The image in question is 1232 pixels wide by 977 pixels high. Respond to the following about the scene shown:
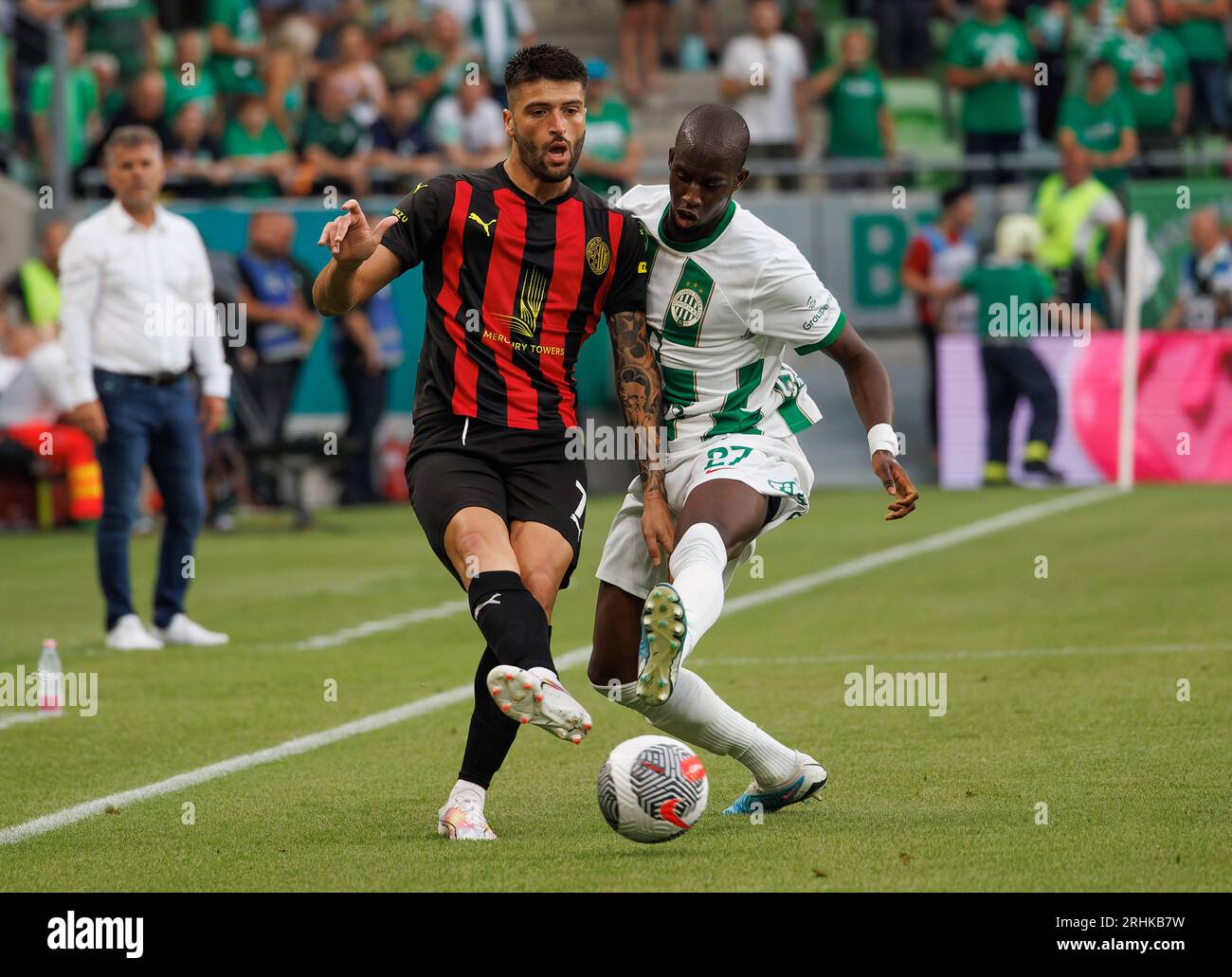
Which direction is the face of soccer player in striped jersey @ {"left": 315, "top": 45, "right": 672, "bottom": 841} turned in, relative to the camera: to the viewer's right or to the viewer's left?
to the viewer's right

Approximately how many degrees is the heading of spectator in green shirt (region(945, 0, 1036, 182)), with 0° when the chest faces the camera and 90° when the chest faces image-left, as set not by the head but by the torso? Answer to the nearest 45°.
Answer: approximately 0°

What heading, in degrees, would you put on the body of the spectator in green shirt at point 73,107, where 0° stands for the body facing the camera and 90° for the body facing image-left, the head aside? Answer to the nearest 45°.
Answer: approximately 0°

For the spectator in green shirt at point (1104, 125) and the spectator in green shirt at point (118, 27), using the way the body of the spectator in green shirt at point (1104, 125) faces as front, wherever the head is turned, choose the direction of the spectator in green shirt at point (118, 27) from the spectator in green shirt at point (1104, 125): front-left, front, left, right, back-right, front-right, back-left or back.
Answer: right

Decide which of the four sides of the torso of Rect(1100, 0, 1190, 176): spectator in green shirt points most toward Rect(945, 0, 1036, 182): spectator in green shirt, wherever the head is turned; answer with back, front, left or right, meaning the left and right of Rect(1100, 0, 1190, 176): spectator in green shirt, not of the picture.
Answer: right

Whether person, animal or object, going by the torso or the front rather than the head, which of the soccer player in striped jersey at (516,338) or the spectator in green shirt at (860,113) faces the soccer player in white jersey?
the spectator in green shirt

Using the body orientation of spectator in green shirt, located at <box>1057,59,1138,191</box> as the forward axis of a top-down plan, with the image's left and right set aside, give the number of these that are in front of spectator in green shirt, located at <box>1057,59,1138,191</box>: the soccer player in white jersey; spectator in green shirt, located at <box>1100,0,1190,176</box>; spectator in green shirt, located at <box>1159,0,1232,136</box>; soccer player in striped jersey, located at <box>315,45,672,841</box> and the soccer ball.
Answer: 3

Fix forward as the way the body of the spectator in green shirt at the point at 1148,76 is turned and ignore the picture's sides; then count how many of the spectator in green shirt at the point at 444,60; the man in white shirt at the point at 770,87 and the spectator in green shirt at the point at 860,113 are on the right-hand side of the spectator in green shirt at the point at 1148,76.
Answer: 3
